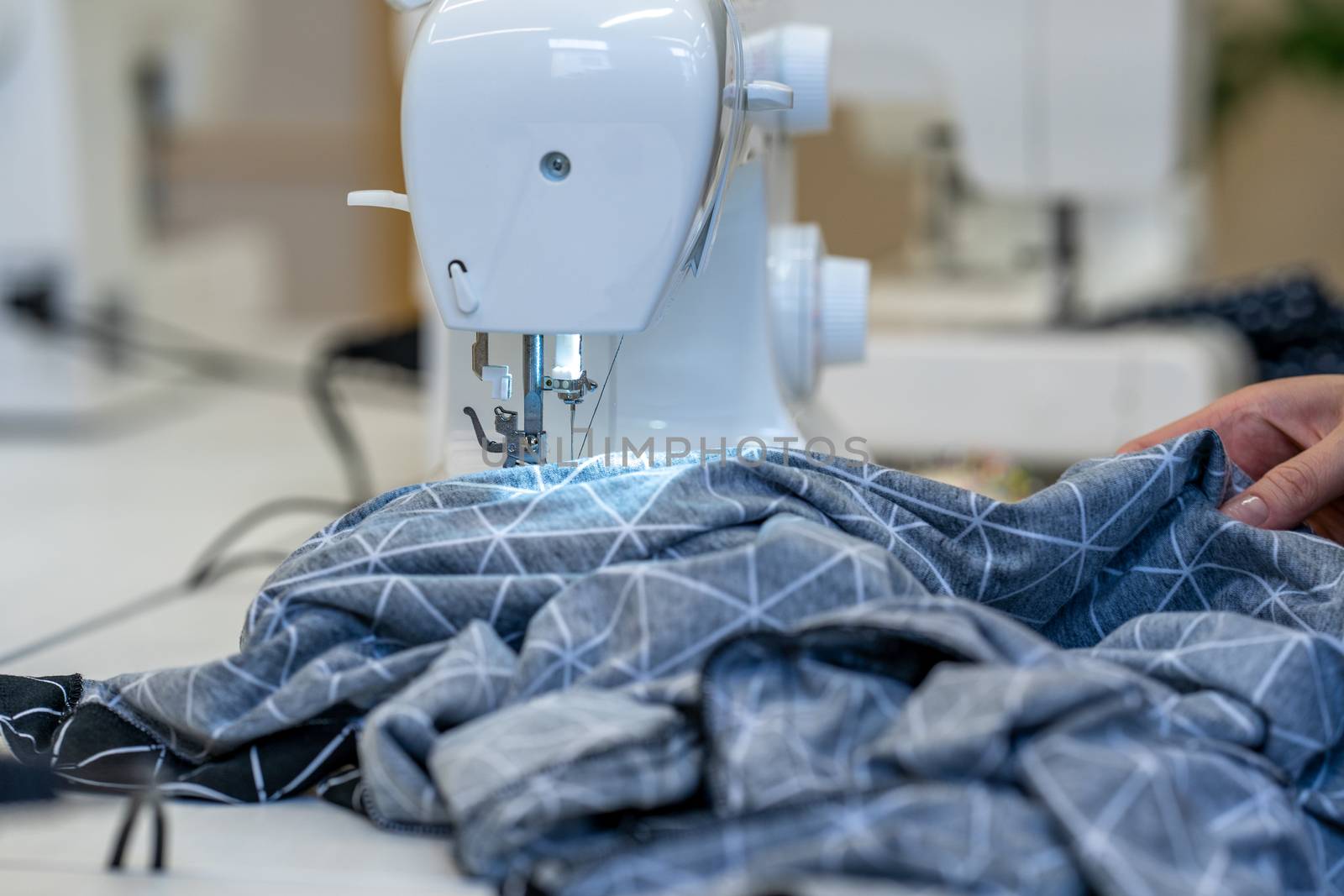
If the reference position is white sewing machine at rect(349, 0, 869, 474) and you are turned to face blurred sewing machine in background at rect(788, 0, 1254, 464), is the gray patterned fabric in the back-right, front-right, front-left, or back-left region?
back-right

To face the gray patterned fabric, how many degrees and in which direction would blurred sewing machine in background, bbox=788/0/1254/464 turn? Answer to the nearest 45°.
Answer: approximately 180°

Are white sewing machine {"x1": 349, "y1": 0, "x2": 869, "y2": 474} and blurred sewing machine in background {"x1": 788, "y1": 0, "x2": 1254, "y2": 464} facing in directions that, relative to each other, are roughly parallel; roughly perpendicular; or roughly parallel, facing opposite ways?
roughly perpendicular

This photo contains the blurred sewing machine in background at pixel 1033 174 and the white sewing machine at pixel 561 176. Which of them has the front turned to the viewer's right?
the white sewing machine

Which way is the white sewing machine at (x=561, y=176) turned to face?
to the viewer's right

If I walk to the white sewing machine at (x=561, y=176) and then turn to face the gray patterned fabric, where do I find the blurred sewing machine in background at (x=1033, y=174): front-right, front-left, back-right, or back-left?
back-left

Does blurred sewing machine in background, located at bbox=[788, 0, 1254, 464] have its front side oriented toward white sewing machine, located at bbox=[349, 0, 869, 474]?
no

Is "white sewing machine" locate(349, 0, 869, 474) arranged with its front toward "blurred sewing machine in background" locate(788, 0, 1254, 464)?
no
